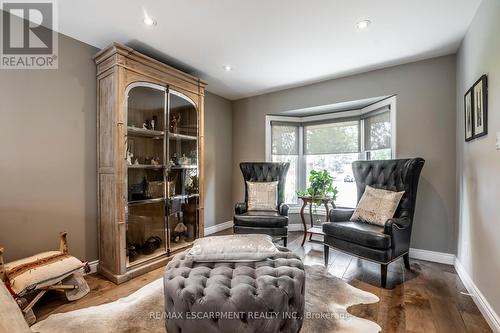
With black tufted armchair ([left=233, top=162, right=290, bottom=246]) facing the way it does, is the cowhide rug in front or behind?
in front

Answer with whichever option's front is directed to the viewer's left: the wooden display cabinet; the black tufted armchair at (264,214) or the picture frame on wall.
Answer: the picture frame on wall

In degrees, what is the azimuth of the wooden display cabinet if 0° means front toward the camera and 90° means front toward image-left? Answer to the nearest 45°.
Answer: approximately 315°

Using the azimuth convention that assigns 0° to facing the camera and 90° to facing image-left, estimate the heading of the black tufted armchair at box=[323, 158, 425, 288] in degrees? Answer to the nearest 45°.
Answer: approximately 45°

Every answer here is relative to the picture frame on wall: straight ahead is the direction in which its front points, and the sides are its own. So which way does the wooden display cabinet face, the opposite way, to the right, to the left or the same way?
the opposite way

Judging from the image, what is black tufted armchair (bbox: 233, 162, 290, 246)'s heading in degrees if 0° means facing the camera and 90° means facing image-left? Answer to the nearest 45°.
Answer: approximately 0°

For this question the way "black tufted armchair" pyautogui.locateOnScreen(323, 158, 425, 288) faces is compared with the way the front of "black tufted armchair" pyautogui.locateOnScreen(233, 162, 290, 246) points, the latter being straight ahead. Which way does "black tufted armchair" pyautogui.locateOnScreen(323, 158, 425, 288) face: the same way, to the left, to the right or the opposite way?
to the right

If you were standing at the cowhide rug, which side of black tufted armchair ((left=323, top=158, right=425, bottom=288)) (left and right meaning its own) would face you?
front

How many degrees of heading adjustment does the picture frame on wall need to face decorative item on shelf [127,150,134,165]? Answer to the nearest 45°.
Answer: approximately 45° to its left

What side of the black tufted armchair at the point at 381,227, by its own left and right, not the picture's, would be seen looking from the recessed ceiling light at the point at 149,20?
front

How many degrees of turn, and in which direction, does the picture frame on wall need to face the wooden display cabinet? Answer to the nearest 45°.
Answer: approximately 45° to its left

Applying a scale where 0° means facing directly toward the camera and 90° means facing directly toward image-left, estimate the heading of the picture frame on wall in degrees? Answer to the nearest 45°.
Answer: approximately 90°
